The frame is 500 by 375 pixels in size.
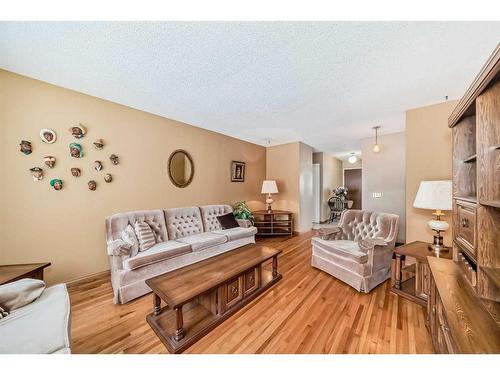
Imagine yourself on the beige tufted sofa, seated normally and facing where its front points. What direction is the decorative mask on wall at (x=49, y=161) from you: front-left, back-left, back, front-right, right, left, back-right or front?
back-right

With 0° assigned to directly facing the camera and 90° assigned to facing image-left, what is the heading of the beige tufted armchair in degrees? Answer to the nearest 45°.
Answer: approximately 45°

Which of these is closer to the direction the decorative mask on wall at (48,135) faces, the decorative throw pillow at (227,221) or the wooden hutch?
the wooden hutch

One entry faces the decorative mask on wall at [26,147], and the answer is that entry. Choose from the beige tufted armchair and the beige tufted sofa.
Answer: the beige tufted armchair

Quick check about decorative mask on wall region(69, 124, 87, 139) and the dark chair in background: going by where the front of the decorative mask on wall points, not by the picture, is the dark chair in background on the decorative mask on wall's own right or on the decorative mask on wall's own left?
on the decorative mask on wall's own left

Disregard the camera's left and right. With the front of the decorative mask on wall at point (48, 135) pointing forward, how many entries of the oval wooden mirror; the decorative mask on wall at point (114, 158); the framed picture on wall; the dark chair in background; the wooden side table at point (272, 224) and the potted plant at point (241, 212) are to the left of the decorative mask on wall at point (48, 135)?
6

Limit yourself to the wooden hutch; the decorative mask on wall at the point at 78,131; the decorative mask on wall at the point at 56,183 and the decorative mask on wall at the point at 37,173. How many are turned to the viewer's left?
1
